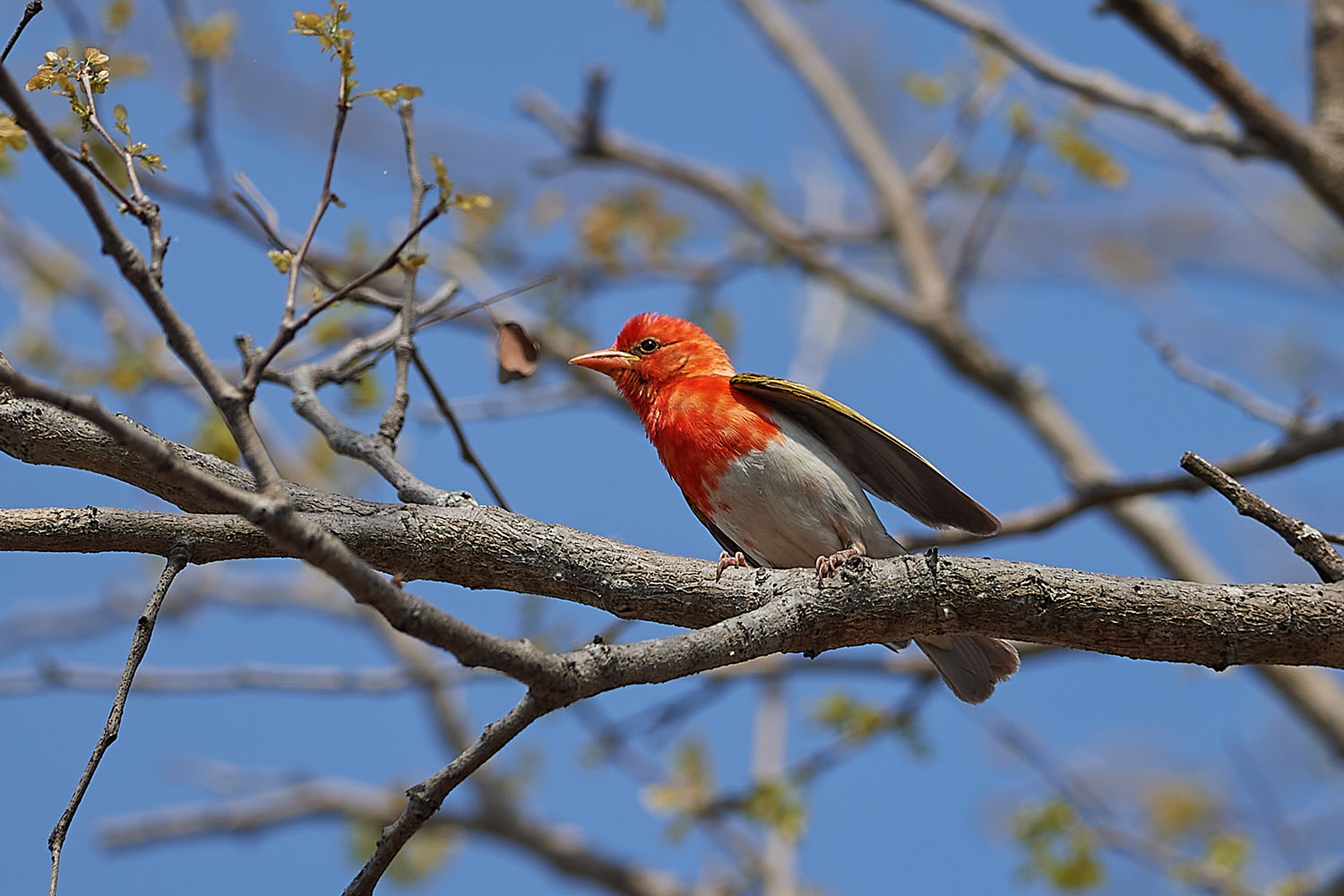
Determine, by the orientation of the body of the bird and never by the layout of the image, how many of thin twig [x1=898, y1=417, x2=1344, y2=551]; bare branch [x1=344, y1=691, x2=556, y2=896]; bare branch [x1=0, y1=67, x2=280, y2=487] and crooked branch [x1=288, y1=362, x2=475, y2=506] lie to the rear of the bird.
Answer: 1

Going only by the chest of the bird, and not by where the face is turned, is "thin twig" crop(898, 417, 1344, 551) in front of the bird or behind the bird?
behind

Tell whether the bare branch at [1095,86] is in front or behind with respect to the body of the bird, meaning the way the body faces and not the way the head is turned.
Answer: behind

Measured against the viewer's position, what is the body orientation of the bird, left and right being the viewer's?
facing the viewer and to the left of the viewer

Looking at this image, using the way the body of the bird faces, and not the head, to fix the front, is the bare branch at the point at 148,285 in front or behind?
in front

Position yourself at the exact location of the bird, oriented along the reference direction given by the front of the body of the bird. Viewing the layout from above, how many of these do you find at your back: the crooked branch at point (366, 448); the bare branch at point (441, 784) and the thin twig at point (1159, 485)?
1

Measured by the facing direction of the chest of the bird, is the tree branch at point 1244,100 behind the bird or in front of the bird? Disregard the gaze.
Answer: behind
